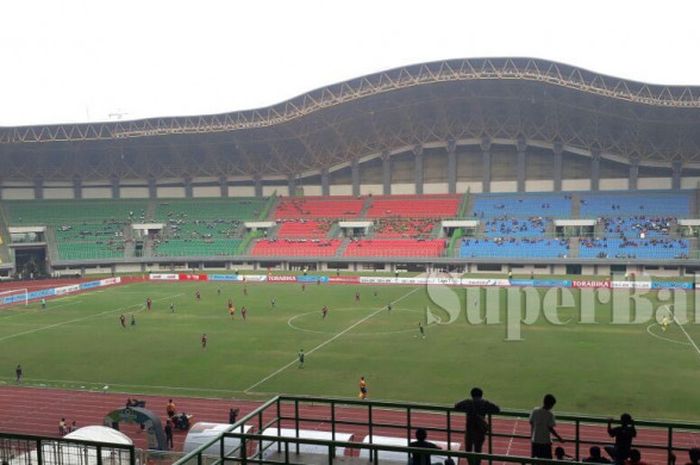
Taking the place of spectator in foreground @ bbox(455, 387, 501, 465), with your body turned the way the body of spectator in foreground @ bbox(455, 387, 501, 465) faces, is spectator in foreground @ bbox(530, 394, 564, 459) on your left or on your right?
on your right

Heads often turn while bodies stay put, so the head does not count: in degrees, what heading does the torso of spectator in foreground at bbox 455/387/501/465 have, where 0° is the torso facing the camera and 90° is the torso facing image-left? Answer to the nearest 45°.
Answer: approximately 180°

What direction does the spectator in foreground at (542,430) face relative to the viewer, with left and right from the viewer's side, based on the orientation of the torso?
facing away from the viewer and to the right of the viewer

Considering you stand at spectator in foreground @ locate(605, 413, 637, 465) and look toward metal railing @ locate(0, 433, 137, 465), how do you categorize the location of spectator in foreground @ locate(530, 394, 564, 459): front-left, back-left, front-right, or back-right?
front-right

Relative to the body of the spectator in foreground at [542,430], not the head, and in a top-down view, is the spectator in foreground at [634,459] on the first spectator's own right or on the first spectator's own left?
on the first spectator's own right

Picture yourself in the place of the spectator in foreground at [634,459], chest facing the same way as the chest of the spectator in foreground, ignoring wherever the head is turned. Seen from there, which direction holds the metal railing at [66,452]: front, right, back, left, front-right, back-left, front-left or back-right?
left

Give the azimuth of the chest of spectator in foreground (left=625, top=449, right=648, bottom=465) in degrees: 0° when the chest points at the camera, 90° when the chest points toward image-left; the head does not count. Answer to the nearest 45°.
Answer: approximately 180°

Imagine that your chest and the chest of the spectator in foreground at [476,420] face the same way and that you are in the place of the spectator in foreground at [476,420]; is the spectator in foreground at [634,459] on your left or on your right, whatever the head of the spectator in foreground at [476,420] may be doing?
on your right

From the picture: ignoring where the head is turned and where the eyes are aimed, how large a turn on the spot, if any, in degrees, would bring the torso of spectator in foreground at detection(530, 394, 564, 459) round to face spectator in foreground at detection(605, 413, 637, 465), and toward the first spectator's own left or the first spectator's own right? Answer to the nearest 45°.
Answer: approximately 90° to the first spectator's own right
